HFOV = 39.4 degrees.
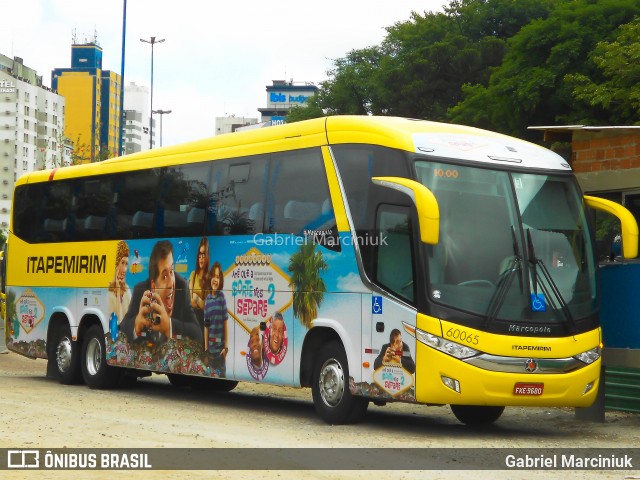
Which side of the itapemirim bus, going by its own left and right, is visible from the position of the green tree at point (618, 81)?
left

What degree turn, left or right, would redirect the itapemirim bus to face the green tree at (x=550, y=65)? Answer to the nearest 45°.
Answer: approximately 135° to its left

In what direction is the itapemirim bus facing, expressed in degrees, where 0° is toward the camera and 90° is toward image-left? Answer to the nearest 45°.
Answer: approximately 315°
